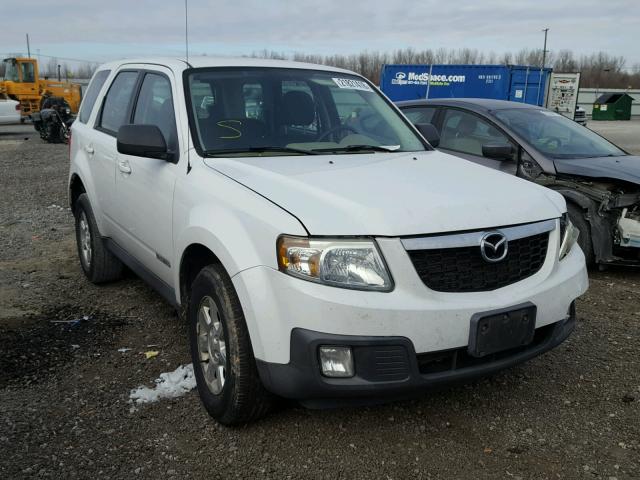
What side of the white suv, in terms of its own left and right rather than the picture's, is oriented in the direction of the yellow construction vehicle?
back

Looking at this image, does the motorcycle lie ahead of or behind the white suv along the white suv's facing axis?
behind

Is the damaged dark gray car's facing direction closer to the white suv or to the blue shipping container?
the white suv

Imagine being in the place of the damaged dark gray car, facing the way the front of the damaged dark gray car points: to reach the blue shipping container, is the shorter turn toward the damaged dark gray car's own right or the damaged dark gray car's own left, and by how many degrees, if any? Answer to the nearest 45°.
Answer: approximately 135° to the damaged dark gray car's own left

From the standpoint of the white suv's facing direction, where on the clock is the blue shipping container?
The blue shipping container is roughly at 8 o'clock from the white suv.

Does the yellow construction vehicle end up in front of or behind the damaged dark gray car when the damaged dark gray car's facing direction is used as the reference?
behind

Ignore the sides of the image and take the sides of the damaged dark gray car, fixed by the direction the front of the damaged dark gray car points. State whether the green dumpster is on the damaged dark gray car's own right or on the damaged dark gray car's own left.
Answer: on the damaged dark gray car's own left

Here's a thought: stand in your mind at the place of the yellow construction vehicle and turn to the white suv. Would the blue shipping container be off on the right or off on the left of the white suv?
left

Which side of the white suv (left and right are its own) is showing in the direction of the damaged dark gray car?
left

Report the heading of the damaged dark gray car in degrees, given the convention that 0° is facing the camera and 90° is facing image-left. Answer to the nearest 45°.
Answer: approximately 315°
